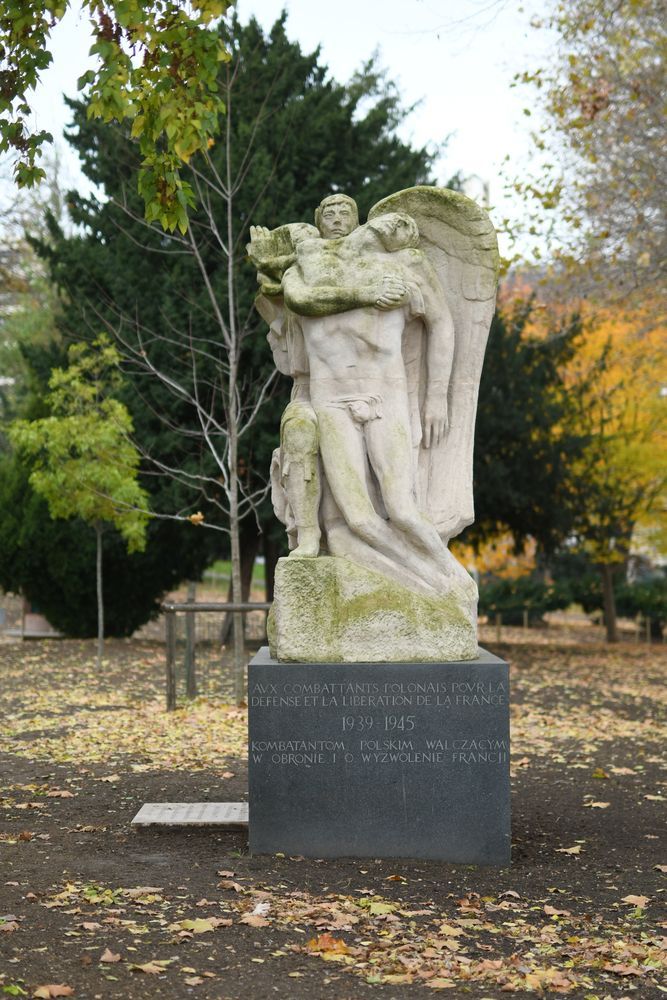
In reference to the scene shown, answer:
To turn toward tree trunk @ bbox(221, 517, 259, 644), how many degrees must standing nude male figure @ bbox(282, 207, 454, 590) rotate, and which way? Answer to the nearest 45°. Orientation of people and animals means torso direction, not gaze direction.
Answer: approximately 180°

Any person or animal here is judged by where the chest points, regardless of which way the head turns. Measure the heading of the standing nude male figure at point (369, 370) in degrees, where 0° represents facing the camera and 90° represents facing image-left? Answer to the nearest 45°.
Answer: approximately 0°

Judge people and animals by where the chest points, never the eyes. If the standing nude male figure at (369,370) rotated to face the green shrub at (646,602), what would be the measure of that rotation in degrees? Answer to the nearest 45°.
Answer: approximately 180°

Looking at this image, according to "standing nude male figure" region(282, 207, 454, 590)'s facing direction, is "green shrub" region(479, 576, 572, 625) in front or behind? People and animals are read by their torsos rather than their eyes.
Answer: behind
